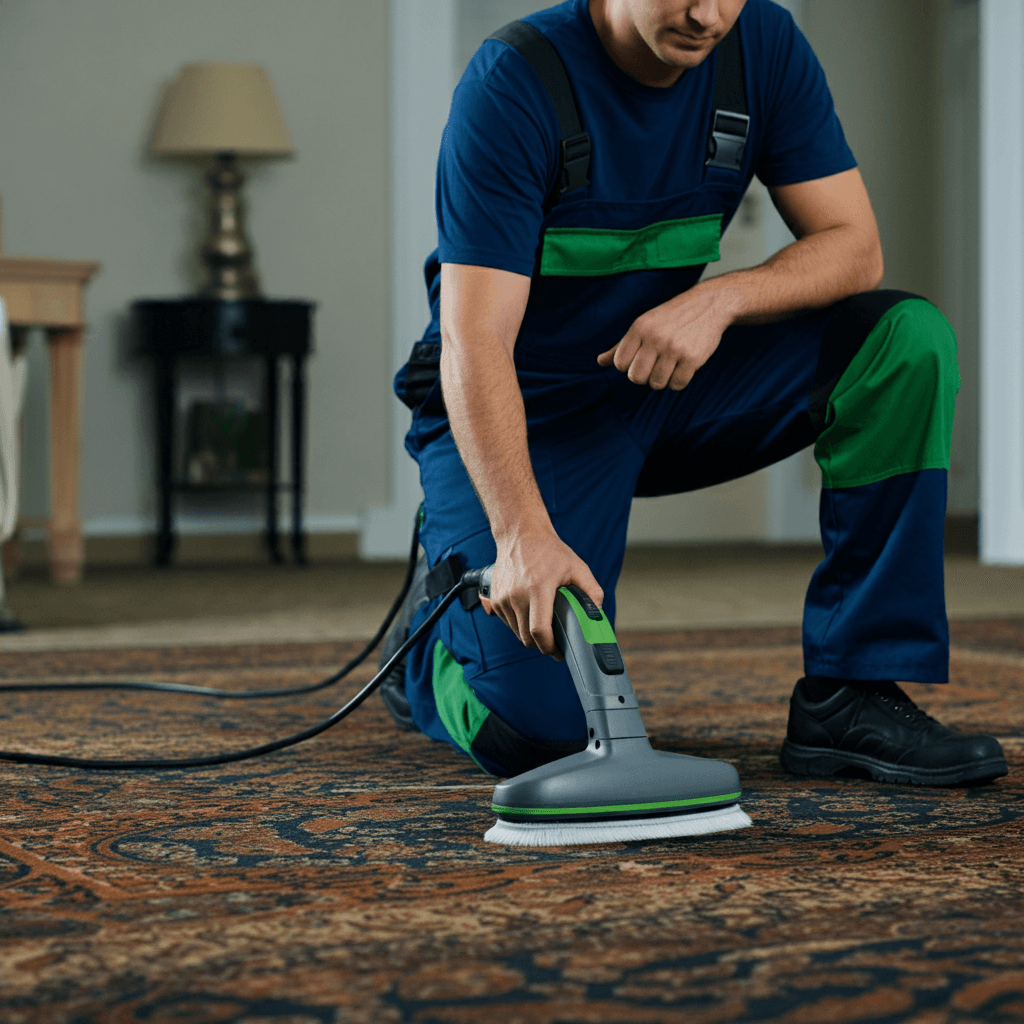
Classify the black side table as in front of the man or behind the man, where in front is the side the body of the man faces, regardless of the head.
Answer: behind

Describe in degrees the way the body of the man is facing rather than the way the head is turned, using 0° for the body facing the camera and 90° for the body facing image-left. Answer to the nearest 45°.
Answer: approximately 315°

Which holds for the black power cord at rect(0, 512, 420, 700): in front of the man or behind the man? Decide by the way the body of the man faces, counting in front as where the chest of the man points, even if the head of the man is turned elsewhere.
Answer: behind
